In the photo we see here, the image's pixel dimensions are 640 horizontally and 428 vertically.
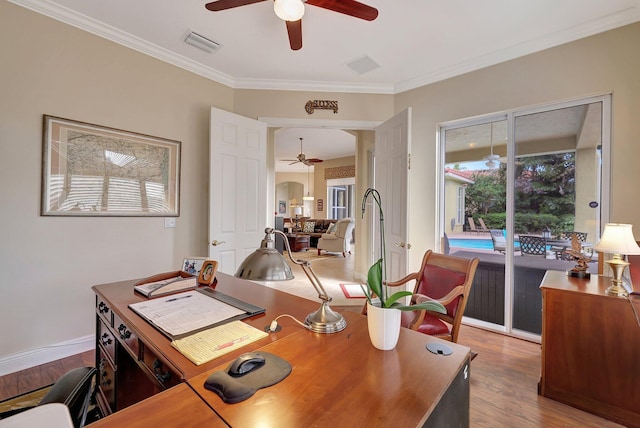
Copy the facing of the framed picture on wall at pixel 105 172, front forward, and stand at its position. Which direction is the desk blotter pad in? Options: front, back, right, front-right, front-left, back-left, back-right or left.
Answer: front-right

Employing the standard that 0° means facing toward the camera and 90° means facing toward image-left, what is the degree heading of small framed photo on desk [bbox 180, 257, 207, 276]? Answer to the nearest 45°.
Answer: approximately 0°

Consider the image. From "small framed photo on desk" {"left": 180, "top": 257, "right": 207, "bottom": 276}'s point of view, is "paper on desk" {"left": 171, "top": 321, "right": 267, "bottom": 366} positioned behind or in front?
in front

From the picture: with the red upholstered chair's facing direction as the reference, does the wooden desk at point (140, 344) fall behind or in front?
in front

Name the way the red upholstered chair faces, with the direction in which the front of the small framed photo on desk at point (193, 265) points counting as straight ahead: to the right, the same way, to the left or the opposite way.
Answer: to the right

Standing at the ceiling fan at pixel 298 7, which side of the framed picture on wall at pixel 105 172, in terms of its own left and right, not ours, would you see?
front

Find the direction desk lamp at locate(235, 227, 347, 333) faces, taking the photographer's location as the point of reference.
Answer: facing to the left of the viewer

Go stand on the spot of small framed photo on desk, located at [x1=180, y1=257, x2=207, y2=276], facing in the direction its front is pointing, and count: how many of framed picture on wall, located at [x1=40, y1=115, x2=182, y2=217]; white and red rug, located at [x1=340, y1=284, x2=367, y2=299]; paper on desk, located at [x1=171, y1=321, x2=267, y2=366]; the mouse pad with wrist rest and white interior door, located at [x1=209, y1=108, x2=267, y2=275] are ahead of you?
2

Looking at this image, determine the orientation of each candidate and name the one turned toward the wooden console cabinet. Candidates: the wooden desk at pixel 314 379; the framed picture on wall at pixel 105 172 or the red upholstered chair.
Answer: the framed picture on wall

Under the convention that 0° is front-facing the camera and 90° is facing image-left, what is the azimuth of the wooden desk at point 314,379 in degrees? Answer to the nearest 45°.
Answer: approximately 45°

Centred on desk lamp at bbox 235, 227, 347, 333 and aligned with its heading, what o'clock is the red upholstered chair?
The red upholstered chair is roughly at 5 o'clock from the desk lamp.

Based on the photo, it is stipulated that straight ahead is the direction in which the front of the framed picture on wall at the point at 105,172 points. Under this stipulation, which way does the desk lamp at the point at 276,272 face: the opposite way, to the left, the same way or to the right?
the opposite way

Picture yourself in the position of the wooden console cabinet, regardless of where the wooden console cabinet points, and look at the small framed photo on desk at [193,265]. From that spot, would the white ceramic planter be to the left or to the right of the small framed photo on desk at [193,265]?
left

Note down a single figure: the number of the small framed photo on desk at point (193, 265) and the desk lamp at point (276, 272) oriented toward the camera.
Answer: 1

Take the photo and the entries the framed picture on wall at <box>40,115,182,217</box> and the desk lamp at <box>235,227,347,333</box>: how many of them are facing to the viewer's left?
1

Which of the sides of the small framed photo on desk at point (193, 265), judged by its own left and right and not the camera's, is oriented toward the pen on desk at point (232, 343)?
front

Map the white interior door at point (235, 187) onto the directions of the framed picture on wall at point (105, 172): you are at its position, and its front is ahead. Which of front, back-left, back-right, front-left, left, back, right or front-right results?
front-left

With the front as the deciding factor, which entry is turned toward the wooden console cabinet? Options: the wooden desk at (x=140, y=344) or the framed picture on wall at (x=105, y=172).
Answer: the framed picture on wall

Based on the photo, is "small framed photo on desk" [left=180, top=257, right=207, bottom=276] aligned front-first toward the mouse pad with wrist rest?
yes

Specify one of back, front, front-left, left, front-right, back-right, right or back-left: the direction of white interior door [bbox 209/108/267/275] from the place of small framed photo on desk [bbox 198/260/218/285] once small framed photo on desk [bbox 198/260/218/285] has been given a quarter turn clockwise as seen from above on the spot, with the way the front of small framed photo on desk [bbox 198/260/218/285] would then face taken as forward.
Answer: front-right
